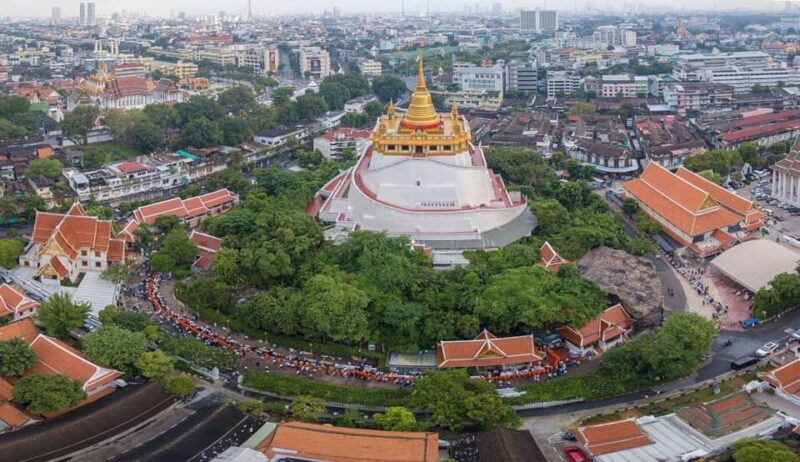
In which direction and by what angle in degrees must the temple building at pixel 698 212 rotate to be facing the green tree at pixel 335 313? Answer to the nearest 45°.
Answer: approximately 90° to its right

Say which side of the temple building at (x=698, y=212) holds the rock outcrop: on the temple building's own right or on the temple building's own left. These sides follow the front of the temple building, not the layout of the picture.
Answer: on the temple building's own right

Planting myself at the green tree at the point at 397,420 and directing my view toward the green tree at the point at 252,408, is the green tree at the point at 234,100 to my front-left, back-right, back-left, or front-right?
front-right

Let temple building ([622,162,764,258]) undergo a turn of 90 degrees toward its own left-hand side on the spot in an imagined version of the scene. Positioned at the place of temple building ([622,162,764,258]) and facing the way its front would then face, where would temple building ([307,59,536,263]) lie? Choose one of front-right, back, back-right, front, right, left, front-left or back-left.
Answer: back

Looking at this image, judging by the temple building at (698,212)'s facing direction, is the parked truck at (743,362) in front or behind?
in front

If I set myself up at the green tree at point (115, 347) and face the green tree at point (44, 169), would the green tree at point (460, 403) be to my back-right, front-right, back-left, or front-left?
back-right

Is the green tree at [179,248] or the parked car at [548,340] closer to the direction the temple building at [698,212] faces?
the parked car

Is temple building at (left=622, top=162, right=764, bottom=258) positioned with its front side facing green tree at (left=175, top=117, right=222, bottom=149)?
no

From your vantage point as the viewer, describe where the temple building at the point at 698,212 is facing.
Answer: facing the viewer and to the right of the viewer

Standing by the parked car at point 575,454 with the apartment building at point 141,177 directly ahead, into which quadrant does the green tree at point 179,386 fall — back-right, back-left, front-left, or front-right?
front-left

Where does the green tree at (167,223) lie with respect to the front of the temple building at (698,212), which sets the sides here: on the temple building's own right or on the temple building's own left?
on the temple building's own right

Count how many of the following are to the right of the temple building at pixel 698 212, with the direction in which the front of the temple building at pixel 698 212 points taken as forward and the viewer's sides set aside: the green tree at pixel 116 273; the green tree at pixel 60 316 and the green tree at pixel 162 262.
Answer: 3

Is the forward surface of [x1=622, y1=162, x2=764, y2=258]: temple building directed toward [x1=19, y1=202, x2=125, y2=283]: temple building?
no

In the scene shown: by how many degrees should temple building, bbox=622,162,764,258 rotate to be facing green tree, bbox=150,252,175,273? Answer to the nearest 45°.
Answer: approximately 90° to its right

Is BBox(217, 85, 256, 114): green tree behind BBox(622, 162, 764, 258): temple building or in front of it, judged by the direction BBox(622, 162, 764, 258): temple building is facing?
behind

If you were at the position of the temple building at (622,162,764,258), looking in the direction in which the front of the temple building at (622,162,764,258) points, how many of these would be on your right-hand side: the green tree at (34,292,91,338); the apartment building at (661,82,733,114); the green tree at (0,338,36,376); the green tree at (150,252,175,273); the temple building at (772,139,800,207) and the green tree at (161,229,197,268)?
4

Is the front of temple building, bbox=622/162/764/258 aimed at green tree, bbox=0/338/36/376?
no
